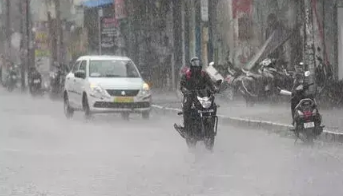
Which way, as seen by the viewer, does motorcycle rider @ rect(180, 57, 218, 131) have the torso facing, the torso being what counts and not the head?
toward the camera

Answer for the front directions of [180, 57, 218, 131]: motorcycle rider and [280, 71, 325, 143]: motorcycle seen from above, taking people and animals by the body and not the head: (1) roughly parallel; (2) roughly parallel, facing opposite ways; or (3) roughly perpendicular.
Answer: roughly parallel, facing opposite ways

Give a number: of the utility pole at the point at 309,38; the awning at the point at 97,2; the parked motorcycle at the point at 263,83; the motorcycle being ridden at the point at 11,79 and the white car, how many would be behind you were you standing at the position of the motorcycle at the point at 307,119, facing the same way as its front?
0

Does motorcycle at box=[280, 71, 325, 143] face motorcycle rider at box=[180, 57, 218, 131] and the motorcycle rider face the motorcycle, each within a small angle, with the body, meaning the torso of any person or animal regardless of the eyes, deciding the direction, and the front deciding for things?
no

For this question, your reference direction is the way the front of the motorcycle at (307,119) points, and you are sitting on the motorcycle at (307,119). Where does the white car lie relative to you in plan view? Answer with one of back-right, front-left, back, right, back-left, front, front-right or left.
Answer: front-left

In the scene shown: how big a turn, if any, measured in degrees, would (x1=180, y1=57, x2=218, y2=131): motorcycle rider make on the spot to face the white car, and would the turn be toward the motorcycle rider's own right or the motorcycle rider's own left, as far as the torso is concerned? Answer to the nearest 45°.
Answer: approximately 180°

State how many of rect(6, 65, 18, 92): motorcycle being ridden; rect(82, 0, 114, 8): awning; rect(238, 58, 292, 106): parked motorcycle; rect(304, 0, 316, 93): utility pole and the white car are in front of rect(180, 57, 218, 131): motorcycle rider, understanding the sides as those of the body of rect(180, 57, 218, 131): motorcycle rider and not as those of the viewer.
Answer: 0

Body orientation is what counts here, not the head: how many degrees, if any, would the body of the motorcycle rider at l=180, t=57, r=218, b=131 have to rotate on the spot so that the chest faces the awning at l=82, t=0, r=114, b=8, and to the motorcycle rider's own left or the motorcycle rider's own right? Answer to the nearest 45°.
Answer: approximately 180°

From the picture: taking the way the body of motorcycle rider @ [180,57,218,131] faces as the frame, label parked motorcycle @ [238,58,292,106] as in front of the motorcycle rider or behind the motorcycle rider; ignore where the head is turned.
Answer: behind

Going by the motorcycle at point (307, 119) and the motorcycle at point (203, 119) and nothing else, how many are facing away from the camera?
1

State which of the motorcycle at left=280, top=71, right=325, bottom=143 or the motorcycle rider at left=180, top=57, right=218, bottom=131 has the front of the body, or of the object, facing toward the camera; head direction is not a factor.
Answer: the motorcycle rider

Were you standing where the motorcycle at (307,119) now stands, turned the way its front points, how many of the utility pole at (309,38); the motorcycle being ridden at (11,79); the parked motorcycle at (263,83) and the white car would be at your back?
0

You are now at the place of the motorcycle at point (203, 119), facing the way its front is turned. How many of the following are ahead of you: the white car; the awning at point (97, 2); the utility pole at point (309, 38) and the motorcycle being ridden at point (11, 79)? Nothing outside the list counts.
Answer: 0

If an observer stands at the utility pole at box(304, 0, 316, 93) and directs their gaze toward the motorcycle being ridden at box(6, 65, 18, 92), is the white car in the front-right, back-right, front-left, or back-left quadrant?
front-left

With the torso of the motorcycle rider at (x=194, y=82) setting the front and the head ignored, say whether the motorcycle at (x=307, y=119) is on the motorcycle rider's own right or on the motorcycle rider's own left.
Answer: on the motorcycle rider's own left

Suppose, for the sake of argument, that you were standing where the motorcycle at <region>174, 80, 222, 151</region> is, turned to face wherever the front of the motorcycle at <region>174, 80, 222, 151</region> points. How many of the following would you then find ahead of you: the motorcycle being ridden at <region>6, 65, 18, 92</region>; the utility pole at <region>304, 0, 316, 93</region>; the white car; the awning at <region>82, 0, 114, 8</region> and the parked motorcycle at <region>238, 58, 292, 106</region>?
0

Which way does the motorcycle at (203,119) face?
toward the camera

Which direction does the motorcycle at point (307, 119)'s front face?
away from the camera
